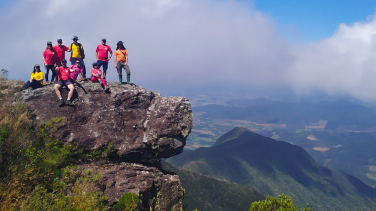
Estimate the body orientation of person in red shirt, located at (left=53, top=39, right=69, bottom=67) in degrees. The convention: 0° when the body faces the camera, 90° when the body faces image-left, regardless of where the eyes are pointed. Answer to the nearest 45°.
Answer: approximately 0°

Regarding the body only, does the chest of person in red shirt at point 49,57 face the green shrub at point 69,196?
yes

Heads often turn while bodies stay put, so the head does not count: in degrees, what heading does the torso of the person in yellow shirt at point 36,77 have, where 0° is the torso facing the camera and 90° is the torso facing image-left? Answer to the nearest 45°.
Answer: approximately 45°

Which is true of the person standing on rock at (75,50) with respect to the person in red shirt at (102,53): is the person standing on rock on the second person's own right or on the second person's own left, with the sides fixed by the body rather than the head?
on the second person's own right

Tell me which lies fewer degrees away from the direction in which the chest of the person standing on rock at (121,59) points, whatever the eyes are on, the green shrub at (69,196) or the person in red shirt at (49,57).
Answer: the green shrub

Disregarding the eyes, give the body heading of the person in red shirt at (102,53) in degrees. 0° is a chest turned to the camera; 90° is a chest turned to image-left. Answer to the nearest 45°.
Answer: approximately 0°
